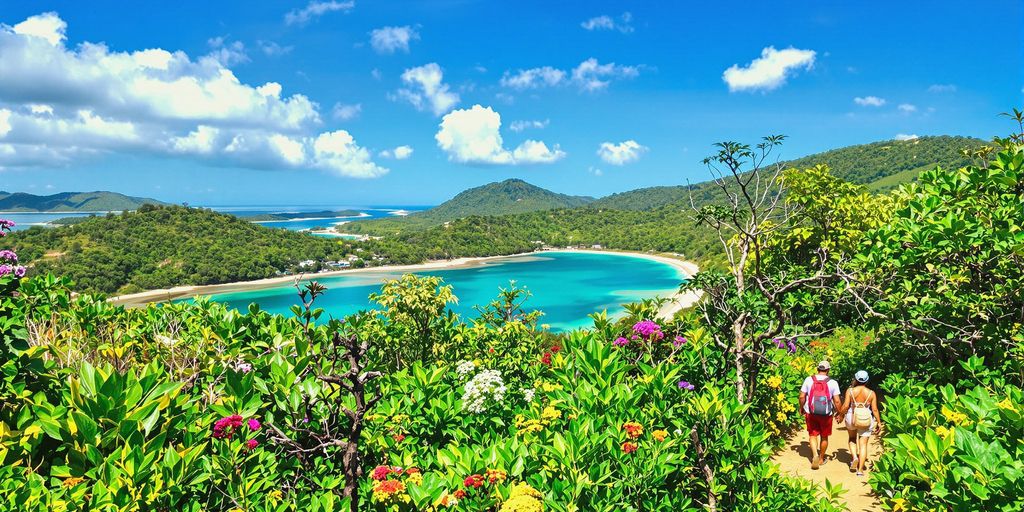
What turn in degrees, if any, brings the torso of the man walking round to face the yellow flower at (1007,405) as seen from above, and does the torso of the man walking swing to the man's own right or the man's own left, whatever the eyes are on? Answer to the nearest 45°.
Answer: approximately 135° to the man's own right

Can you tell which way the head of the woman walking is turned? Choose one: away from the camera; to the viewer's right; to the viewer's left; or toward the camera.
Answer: away from the camera

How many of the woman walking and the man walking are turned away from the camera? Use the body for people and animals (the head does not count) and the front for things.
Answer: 2

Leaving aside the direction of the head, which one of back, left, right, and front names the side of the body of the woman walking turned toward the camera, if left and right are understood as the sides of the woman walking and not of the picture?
back

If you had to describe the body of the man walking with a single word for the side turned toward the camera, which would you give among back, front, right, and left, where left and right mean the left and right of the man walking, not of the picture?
back
